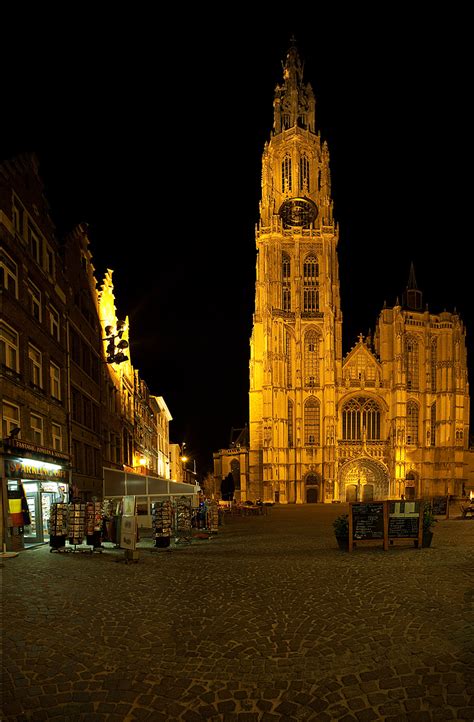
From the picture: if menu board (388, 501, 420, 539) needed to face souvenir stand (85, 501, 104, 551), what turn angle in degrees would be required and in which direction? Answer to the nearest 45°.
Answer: approximately 90° to its right

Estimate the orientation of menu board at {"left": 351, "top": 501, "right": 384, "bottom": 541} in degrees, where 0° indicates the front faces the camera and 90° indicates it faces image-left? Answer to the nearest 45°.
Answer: approximately 0°
